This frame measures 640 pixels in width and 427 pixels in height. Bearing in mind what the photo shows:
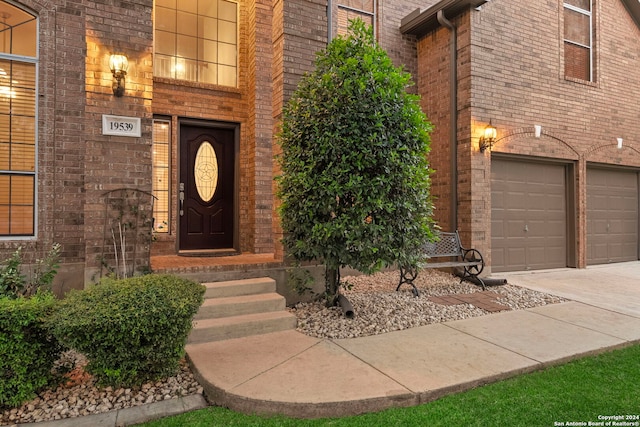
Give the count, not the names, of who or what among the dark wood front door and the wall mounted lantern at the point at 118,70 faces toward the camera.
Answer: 2

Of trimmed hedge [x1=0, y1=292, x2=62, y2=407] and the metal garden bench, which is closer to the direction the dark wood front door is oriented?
the trimmed hedge

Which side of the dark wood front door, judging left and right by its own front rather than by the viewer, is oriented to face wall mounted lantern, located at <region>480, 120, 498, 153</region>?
left

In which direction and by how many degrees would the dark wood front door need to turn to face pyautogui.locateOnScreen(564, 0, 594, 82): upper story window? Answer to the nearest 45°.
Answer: approximately 90° to its left

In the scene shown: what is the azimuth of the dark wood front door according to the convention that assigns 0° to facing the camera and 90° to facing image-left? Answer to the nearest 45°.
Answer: approximately 0°

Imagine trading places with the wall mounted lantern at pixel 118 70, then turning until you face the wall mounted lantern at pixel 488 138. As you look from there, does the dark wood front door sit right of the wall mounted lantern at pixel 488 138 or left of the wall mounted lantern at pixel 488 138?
left

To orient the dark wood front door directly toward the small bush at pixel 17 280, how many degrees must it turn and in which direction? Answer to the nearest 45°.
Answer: approximately 45° to its right

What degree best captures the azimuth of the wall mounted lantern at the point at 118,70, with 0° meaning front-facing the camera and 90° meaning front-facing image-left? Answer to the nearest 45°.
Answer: approximately 0°

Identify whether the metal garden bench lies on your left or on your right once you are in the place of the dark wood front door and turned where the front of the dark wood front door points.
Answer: on your left
